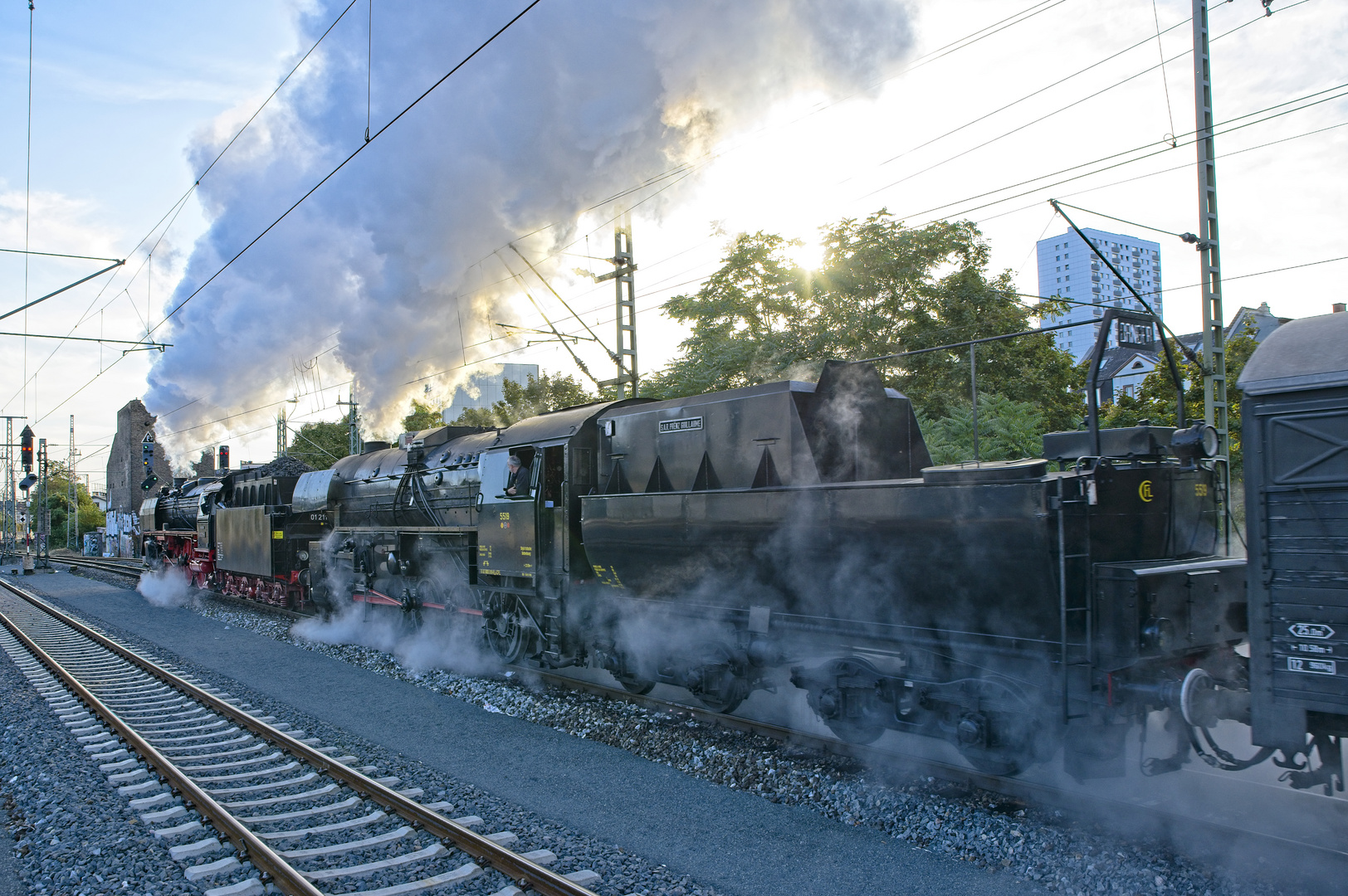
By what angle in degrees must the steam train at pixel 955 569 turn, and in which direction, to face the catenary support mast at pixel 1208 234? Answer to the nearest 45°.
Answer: approximately 90° to its right

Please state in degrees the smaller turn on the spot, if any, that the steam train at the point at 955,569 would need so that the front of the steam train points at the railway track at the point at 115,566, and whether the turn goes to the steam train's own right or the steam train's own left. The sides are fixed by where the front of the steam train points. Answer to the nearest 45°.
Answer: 0° — it already faces it

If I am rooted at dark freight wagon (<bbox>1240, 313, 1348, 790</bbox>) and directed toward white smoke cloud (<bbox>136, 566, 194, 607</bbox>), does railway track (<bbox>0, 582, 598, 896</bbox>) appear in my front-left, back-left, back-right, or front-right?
front-left

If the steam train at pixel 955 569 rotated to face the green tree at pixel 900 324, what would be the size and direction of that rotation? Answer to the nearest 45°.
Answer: approximately 45° to its right

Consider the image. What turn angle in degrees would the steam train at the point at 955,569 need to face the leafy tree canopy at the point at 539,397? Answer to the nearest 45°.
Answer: approximately 45° to its right

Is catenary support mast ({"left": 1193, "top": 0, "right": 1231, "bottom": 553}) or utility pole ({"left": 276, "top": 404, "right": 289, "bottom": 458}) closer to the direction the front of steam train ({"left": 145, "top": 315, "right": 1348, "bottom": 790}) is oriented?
the utility pole

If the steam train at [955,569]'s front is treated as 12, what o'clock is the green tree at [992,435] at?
The green tree is roughly at 2 o'clock from the steam train.

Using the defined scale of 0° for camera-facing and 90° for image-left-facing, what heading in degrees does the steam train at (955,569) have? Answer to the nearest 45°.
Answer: approximately 135°
